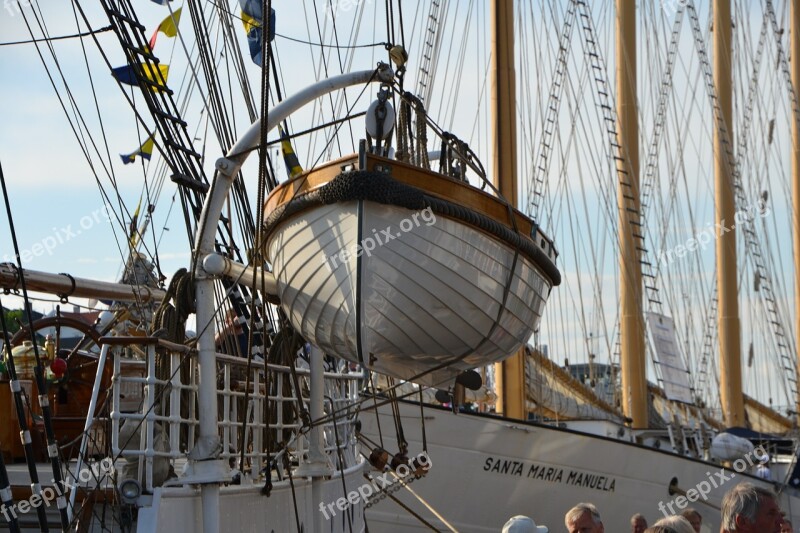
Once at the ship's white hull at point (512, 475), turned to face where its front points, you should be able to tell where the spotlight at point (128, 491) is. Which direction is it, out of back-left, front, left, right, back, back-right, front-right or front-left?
front-left

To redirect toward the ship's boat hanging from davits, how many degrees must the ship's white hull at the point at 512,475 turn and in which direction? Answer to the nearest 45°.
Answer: approximately 45° to its left
